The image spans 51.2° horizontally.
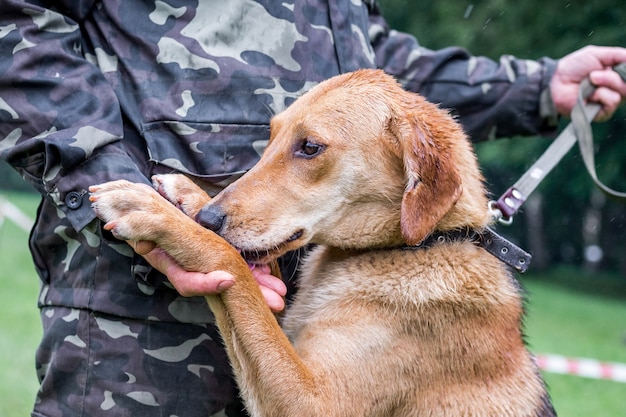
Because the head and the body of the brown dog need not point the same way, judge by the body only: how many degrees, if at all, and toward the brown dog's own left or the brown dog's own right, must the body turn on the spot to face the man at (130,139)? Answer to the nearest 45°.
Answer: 0° — it already faces them

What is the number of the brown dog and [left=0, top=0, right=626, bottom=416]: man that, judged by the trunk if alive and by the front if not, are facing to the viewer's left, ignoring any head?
1

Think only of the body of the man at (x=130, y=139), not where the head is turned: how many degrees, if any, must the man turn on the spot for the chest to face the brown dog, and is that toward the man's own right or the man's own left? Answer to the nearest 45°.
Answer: approximately 45° to the man's own left

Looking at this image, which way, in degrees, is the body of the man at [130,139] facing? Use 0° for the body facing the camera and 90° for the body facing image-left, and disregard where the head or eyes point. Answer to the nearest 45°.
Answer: approximately 315°

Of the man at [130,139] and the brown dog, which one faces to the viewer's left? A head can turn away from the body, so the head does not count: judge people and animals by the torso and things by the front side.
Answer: the brown dog

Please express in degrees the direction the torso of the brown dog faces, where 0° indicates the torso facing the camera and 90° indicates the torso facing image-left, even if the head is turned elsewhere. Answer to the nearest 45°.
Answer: approximately 90°

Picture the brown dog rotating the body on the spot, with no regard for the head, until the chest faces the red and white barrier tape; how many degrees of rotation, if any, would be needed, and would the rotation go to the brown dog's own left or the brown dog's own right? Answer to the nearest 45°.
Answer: approximately 135° to the brown dog's own right
